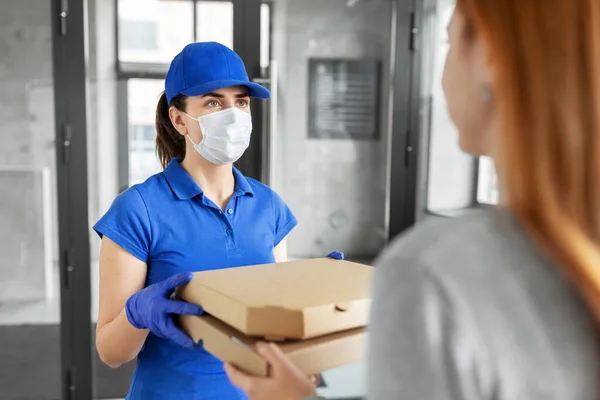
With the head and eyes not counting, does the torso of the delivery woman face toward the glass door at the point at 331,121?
no

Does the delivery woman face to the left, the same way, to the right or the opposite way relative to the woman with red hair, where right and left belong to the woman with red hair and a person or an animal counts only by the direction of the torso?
the opposite way

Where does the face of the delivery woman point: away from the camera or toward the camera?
toward the camera

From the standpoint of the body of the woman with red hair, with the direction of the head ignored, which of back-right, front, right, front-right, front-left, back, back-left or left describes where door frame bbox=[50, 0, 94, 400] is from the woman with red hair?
front

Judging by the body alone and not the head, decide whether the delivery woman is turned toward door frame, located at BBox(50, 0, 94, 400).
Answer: no

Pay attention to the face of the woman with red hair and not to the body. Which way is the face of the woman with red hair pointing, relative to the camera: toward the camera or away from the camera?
away from the camera

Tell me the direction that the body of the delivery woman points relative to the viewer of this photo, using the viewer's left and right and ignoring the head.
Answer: facing the viewer and to the right of the viewer

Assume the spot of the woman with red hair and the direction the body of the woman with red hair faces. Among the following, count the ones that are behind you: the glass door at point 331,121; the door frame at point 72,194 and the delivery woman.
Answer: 0

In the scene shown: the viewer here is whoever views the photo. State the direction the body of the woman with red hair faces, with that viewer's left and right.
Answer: facing away from the viewer and to the left of the viewer

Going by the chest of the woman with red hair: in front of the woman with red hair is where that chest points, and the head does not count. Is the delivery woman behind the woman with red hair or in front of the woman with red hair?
in front
